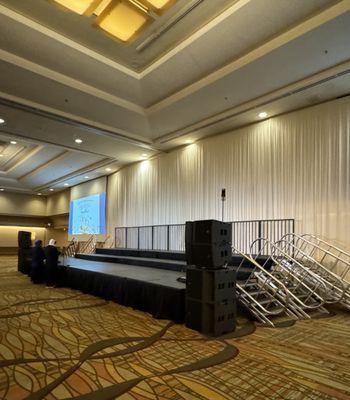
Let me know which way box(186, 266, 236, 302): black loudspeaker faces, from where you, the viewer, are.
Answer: facing the viewer and to the left of the viewer

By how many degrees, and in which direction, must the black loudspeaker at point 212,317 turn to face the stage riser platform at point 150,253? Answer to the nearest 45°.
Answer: approximately 135° to its right

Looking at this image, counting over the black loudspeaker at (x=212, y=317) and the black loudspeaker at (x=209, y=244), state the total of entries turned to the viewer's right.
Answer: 0

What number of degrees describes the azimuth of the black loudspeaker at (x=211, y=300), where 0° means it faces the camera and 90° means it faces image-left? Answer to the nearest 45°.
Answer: approximately 45°

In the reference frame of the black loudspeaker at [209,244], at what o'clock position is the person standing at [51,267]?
The person standing is roughly at 3 o'clock from the black loudspeaker.

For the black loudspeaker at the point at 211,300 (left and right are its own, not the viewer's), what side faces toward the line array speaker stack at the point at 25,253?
right
